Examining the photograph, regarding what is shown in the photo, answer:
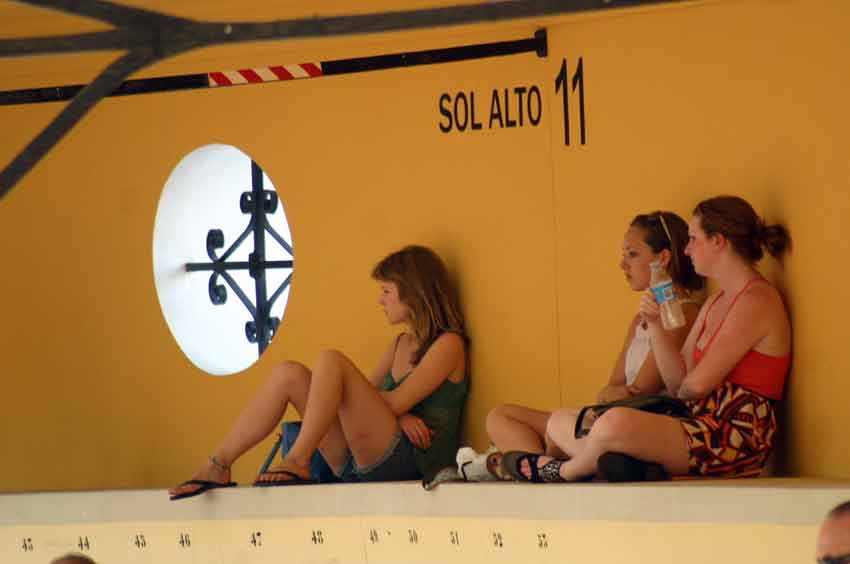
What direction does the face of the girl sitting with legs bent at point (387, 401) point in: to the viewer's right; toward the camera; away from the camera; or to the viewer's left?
to the viewer's left

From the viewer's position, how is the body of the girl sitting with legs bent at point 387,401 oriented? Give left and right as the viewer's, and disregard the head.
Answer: facing to the left of the viewer

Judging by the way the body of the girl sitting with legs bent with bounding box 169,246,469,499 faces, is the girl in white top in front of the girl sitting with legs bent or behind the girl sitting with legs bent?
behind

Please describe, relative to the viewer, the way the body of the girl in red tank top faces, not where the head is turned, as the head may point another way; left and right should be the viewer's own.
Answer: facing to the left of the viewer

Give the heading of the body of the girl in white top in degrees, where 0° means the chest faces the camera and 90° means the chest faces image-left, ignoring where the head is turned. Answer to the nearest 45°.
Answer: approximately 90°

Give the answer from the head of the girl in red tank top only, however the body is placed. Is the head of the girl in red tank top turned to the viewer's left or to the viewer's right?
to the viewer's left
